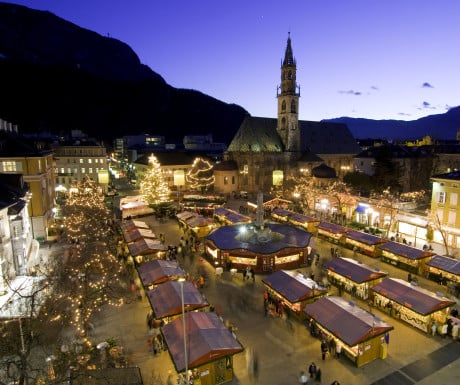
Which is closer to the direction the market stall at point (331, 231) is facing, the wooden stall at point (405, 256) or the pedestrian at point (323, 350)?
the pedestrian

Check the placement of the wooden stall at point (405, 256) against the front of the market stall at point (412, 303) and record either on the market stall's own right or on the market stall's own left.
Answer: on the market stall's own right

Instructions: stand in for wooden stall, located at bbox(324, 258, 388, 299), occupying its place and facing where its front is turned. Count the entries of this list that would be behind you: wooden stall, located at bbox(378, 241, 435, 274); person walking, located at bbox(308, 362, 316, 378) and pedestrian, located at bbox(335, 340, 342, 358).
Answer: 1

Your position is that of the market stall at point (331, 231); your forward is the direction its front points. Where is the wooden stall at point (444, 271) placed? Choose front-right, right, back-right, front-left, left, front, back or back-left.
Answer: left

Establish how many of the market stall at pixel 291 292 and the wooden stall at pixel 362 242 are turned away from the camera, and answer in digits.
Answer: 0

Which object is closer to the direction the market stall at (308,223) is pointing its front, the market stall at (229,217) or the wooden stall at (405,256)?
the market stall

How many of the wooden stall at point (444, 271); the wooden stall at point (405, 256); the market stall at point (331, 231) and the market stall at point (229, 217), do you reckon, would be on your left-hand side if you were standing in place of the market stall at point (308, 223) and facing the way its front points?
3

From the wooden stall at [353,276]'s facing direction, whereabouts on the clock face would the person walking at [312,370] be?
The person walking is roughly at 11 o'clock from the wooden stall.

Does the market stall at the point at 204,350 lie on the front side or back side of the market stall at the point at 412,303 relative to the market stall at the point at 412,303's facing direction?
on the front side

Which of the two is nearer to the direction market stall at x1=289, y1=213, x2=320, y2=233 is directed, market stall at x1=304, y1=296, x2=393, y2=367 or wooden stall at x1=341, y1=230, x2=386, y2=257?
the market stall

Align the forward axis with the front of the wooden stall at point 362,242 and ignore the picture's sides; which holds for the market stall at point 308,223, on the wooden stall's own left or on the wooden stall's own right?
on the wooden stall's own right

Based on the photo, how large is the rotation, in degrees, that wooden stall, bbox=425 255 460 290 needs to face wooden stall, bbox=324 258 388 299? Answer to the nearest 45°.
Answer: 0° — it already faces it

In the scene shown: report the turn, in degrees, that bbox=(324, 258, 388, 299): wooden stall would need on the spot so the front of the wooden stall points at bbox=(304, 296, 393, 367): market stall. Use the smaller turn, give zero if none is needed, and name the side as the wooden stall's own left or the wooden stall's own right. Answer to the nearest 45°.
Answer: approximately 45° to the wooden stall's own left

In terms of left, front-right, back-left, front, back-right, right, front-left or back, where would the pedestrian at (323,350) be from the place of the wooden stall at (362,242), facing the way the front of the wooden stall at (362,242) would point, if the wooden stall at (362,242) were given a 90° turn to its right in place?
back-left

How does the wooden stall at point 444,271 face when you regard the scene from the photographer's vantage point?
facing the viewer and to the left of the viewer
